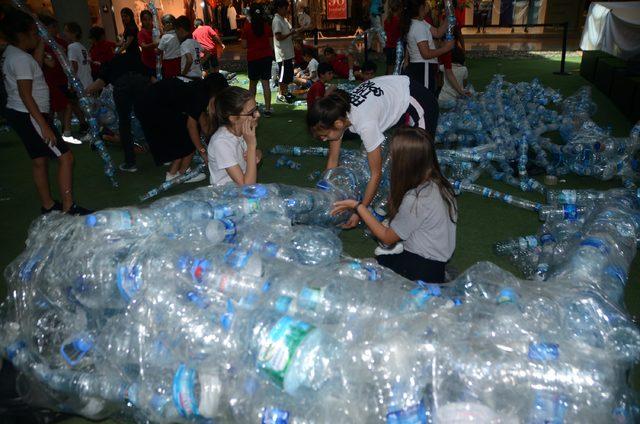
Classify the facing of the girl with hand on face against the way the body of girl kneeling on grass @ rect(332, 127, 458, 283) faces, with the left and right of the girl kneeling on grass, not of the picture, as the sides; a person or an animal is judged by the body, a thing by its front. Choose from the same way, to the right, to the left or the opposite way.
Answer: the opposite way

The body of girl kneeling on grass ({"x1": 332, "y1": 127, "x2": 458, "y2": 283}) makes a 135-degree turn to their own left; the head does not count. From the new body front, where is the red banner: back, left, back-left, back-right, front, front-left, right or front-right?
back-left

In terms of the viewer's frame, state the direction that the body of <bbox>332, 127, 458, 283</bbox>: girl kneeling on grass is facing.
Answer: to the viewer's left

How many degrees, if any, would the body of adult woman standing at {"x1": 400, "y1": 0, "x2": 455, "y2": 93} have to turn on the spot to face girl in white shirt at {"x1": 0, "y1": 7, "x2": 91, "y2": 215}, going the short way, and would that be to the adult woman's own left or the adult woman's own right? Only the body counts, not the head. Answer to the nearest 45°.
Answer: approximately 135° to the adult woman's own right

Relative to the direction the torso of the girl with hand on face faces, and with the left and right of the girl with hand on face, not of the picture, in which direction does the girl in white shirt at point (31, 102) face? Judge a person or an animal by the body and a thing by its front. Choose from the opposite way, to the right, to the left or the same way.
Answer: the same way

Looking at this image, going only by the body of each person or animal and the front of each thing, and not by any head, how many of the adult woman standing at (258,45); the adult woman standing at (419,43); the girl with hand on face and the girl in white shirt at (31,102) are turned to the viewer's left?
0

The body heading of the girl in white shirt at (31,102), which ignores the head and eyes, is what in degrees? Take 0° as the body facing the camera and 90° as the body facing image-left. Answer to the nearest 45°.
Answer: approximately 270°

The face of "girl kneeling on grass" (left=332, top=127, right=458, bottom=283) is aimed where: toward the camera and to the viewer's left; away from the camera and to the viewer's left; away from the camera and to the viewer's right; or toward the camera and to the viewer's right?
away from the camera and to the viewer's left

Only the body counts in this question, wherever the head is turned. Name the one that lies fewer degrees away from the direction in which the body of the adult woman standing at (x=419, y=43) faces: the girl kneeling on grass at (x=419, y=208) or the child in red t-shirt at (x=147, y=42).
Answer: the girl kneeling on grass

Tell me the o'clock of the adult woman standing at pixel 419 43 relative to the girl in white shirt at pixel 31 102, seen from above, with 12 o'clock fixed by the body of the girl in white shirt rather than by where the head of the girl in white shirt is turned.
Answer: The adult woman standing is roughly at 12 o'clock from the girl in white shirt.

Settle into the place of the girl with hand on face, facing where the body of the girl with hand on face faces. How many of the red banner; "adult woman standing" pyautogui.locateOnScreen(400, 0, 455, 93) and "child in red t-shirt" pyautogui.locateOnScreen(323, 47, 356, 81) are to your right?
0

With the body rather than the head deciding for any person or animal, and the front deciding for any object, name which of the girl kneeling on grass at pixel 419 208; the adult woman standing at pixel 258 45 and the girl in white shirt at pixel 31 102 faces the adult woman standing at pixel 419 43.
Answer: the girl in white shirt

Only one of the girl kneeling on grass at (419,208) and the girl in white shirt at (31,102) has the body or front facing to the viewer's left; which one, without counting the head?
the girl kneeling on grass

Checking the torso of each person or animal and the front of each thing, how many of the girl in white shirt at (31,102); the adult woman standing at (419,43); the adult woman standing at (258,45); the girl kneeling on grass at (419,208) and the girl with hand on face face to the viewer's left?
1

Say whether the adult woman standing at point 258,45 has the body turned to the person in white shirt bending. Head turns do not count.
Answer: no

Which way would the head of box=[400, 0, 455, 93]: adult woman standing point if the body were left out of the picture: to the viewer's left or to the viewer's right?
to the viewer's right
